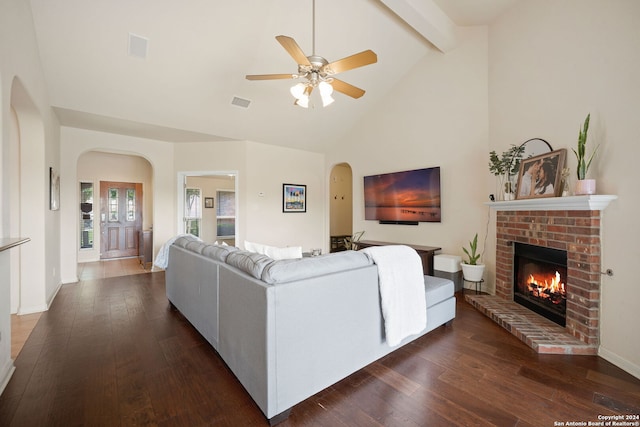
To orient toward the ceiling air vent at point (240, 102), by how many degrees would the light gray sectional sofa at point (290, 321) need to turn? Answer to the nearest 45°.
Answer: approximately 45° to its left

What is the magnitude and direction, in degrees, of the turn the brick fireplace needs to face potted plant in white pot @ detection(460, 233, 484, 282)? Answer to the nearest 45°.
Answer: approximately 90° to its right

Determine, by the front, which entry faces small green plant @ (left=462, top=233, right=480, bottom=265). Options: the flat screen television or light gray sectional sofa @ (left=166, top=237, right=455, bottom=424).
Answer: the light gray sectional sofa

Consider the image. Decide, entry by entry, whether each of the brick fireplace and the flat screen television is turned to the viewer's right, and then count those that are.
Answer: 0

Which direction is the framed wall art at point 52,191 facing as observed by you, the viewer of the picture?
facing to the right of the viewer

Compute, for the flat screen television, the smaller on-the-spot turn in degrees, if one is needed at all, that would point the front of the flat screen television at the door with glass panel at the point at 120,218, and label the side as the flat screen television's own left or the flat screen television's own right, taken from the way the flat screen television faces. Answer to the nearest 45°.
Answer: approximately 45° to the flat screen television's own right

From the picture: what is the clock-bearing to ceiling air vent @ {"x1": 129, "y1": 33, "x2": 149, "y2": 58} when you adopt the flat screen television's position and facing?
The ceiling air vent is roughly at 12 o'clock from the flat screen television.

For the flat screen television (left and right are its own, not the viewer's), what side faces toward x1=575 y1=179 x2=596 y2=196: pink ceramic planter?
left

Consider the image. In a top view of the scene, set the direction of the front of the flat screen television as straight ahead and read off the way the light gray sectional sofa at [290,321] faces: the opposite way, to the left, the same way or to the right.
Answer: the opposite way

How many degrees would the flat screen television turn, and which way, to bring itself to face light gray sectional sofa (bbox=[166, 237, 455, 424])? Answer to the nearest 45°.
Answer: approximately 45° to its left

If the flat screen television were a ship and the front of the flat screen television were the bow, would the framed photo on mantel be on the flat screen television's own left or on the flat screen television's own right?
on the flat screen television's own left

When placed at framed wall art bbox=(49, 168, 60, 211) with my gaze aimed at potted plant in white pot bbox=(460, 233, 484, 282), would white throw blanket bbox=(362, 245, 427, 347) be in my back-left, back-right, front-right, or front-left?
front-right

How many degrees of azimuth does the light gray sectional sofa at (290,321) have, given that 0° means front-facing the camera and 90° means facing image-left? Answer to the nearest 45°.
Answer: approximately 225°

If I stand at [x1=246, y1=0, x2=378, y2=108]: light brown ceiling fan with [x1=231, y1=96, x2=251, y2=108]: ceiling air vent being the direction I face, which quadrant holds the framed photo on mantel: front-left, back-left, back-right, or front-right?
back-right
